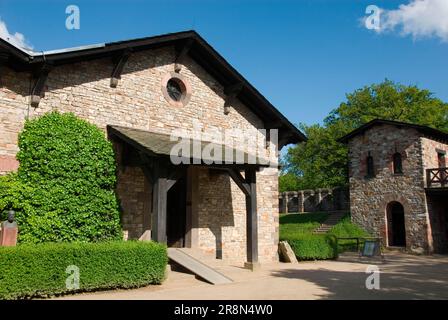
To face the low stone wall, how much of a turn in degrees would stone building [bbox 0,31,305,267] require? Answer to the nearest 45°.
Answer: approximately 90° to its left

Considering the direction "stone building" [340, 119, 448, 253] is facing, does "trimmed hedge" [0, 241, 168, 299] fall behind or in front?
in front

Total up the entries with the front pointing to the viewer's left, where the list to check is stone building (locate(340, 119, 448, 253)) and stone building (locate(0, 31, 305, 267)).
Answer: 0

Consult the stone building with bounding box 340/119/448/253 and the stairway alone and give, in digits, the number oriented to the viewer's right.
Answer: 0

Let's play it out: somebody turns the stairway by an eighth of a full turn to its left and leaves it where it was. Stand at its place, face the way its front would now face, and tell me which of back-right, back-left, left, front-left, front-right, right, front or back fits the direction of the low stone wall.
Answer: back

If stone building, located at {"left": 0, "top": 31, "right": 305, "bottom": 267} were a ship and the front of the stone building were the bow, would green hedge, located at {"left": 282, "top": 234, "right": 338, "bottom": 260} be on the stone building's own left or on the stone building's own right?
on the stone building's own left

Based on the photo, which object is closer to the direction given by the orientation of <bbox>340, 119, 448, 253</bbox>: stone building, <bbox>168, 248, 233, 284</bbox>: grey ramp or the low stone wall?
the grey ramp

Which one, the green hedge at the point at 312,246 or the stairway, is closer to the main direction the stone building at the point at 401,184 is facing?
the green hedge

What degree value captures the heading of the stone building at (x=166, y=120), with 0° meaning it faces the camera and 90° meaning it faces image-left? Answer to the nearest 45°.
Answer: approximately 315°

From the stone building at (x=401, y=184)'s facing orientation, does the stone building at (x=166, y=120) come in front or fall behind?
in front

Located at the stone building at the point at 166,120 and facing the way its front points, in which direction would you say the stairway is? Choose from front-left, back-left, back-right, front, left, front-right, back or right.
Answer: left
